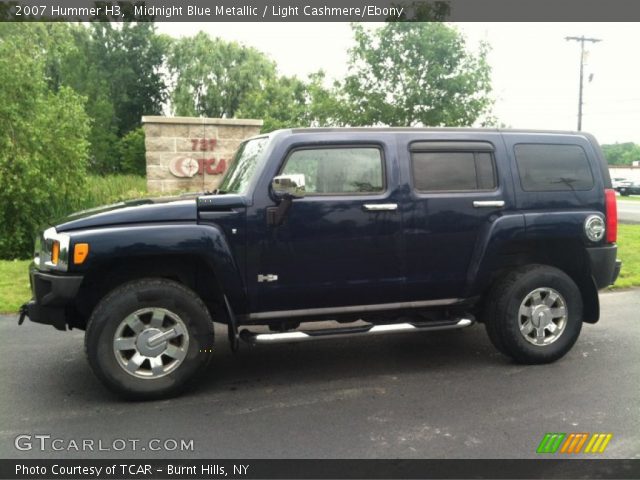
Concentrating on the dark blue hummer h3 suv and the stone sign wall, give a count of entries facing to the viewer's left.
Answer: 1

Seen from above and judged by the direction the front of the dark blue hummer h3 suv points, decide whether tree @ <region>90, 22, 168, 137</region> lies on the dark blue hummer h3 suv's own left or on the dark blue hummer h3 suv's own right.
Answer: on the dark blue hummer h3 suv's own right

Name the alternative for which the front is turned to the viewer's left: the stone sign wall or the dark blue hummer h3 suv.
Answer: the dark blue hummer h3 suv

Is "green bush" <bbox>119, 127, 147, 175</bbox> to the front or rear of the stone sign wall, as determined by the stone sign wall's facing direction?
to the rear

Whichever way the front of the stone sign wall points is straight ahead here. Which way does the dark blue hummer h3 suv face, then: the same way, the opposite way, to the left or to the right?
to the right

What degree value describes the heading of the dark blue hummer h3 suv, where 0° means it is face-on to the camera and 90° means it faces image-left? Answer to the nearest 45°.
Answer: approximately 90°

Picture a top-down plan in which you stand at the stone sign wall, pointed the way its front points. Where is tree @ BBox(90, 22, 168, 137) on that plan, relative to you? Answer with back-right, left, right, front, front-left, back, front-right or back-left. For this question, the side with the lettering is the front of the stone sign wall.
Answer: back

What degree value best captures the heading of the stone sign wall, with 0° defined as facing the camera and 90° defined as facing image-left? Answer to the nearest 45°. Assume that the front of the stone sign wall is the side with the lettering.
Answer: approximately 0°

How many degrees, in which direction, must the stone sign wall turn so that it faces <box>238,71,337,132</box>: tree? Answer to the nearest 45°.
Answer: approximately 180°

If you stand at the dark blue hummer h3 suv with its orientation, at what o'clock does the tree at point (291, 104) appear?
The tree is roughly at 3 o'clock from the dark blue hummer h3 suv.

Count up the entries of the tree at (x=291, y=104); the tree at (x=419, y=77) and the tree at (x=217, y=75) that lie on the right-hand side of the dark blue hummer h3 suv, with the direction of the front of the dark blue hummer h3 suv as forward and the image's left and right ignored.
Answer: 3
